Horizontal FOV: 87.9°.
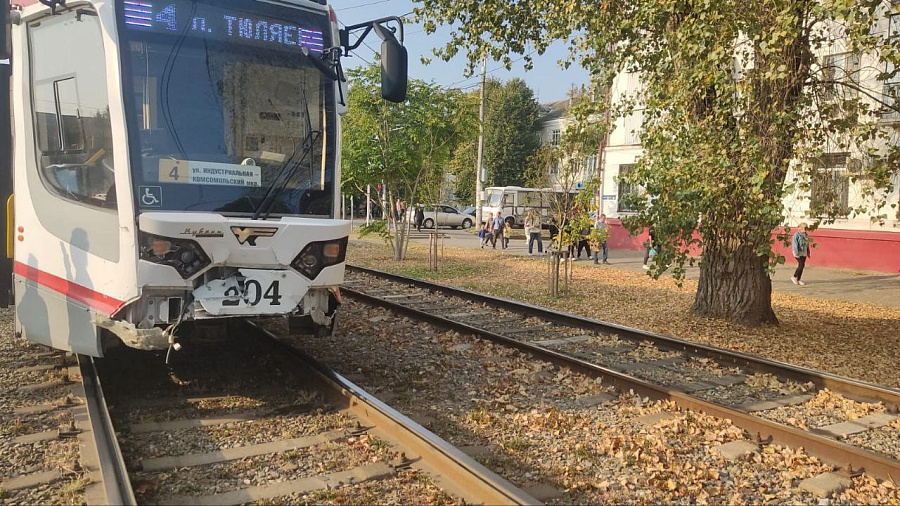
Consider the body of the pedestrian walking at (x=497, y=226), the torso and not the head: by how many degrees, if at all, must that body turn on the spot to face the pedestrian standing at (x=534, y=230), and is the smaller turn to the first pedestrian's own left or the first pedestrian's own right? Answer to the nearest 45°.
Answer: approximately 45° to the first pedestrian's own left

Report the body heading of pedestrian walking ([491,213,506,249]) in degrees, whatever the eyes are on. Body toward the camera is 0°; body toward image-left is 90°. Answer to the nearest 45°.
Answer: approximately 0°
